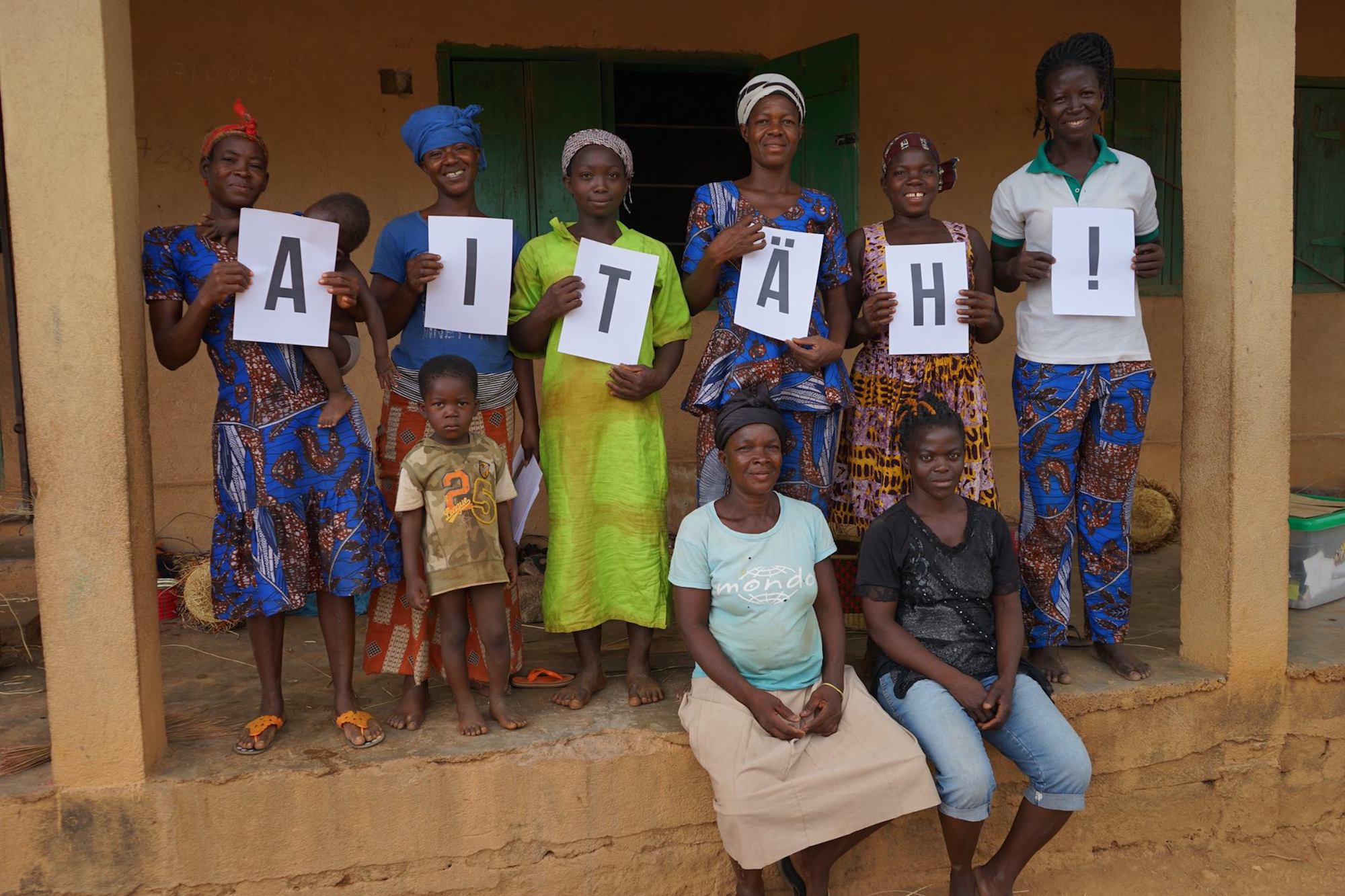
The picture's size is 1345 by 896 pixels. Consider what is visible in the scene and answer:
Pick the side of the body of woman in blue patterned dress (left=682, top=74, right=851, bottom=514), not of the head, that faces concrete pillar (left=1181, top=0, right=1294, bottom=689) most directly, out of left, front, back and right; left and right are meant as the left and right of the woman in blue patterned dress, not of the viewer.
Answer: left

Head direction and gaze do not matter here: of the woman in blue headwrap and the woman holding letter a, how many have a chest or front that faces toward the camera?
2

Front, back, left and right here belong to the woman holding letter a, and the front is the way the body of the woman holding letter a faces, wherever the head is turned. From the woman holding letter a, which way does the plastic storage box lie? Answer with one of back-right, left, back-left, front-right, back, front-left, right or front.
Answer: left

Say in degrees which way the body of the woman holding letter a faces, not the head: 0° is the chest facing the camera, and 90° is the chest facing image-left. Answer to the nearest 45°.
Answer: approximately 0°

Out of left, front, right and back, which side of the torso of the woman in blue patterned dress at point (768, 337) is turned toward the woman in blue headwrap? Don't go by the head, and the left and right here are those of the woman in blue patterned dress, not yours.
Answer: right

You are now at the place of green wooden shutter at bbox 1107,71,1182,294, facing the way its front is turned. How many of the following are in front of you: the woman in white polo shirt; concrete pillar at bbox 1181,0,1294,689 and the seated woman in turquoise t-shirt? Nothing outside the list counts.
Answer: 3

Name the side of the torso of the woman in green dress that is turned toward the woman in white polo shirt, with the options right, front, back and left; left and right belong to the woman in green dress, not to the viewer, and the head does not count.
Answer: left

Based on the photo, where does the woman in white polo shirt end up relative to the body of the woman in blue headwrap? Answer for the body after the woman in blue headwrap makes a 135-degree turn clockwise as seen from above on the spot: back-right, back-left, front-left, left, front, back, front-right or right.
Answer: back-right

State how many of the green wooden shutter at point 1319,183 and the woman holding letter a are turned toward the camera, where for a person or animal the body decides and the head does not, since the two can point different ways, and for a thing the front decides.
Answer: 2

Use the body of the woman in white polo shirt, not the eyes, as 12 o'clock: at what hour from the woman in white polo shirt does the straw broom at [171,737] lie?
The straw broom is roughly at 2 o'clock from the woman in white polo shirt.
